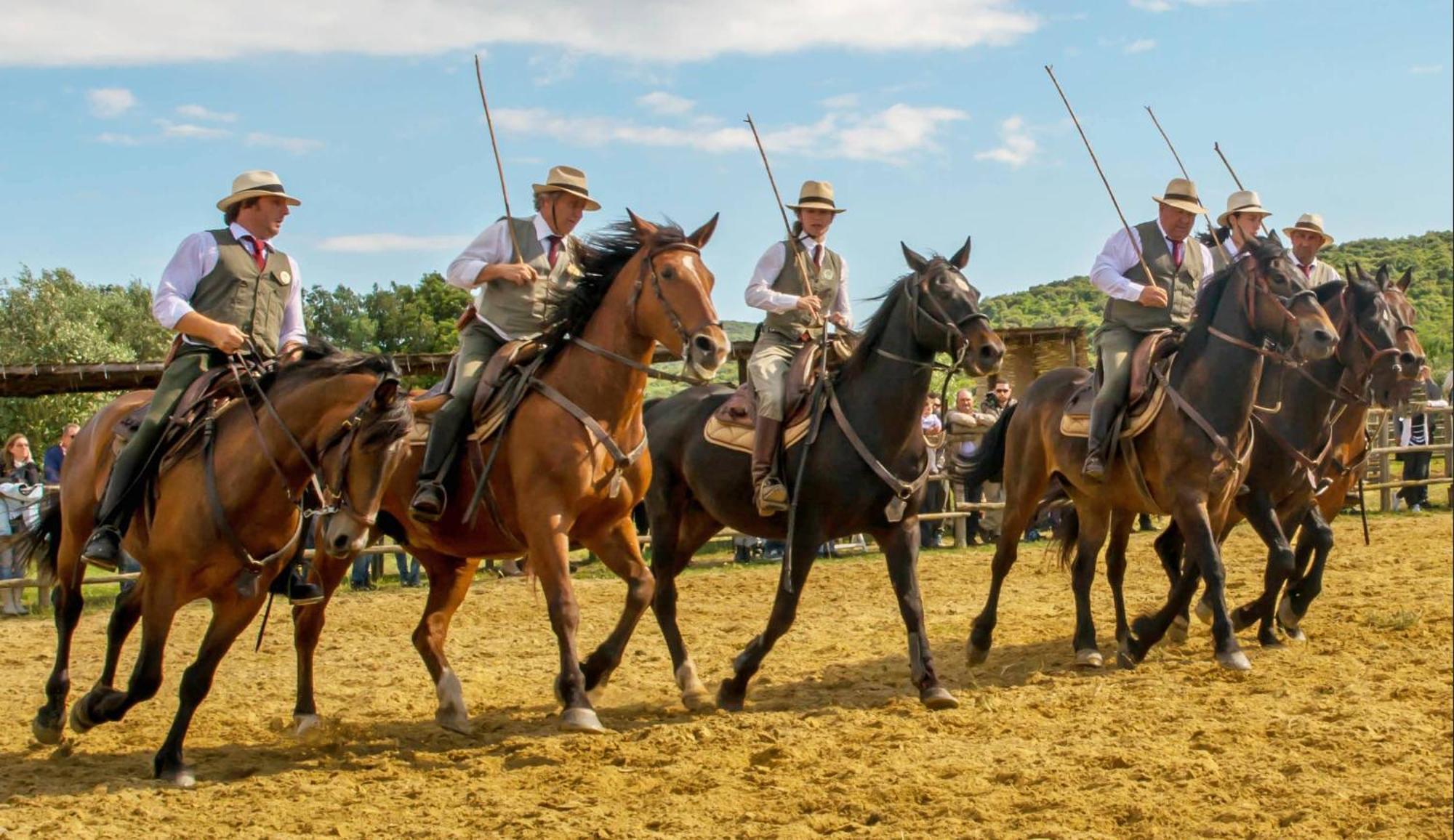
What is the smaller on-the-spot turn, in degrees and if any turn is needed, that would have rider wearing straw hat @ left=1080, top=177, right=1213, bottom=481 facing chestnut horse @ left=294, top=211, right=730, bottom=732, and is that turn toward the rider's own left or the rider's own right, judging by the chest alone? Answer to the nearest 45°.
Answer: approximately 90° to the rider's own right

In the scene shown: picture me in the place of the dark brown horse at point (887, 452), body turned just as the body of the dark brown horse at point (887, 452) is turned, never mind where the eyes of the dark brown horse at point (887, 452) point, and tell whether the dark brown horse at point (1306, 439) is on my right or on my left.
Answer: on my left

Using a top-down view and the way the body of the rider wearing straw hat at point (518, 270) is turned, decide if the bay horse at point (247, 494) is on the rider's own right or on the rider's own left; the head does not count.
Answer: on the rider's own right

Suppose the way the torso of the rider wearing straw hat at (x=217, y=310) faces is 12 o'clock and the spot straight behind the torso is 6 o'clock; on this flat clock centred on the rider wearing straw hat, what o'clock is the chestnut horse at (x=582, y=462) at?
The chestnut horse is roughly at 11 o'clock from the rider wearing straw hat.

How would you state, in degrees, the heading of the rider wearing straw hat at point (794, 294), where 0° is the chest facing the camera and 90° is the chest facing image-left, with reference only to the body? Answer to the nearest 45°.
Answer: approximately 315°

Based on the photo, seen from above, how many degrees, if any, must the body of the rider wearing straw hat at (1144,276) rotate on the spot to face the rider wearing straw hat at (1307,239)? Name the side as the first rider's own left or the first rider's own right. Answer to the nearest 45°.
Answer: approximately 90° to the first rider's own left

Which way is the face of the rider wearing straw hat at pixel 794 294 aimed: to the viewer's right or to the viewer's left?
to the viewer's right

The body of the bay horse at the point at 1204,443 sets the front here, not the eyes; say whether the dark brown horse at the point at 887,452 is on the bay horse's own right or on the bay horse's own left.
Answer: on the bay horse's own right

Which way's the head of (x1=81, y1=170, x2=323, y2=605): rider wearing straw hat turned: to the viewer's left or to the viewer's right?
to the viewer's right

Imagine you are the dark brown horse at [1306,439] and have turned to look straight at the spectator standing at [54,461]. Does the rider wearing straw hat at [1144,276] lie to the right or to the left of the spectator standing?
left

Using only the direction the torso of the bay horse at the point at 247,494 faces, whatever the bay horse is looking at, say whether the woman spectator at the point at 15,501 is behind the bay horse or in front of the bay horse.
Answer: behind
